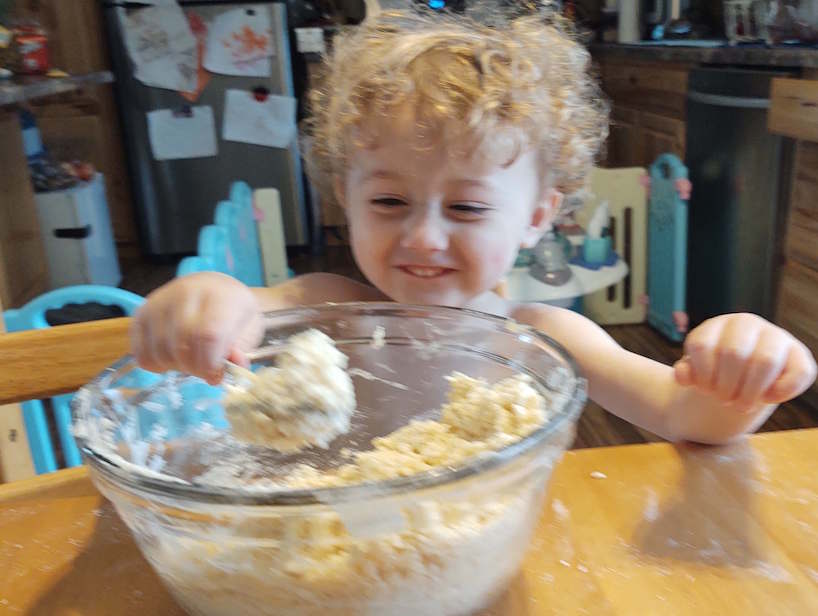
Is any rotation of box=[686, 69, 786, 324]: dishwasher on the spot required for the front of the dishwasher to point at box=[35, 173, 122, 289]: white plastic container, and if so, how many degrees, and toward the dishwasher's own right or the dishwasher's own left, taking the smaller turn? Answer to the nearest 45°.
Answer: approximately 90° to the dishwasher's own right

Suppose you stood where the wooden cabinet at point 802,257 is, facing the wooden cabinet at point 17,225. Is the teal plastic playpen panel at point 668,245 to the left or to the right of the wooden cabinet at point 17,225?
right

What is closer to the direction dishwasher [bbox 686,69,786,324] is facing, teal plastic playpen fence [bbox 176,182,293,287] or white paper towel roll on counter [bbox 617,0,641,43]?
the teal plastic playpen fence

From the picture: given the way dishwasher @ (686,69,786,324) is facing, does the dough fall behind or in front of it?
in front

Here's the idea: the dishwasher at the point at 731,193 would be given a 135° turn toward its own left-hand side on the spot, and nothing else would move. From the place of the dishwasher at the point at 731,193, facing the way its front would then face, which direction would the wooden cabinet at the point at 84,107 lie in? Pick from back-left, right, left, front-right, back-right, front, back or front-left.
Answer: back-left

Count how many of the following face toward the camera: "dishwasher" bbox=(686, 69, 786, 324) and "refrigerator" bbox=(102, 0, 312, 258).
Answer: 2

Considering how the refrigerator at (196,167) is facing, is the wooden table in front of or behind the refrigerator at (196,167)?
in front

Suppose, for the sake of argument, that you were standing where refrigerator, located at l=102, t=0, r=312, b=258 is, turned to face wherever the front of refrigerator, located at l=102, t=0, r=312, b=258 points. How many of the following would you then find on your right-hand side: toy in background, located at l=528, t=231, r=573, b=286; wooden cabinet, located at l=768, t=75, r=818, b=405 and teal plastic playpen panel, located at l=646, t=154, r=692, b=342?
0

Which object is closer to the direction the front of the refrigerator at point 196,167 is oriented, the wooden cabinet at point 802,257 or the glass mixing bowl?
the glass mixing bowl

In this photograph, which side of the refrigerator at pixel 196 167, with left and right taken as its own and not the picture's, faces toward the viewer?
front

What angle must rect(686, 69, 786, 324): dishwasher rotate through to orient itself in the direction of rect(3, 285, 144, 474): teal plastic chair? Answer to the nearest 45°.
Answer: approximately 45° to its right

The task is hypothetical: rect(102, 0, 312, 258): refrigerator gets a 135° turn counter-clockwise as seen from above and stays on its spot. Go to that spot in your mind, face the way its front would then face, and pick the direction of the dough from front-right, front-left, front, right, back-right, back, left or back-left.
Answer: back-right
